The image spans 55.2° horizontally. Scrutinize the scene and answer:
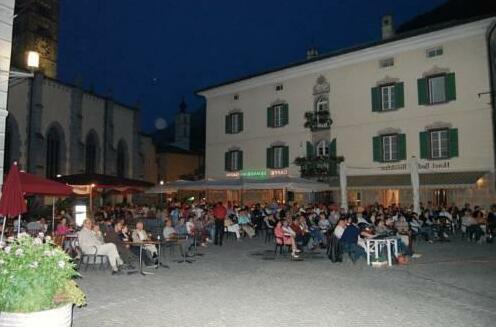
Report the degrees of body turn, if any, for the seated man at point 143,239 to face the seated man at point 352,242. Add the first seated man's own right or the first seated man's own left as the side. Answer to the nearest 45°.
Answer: approximately 45° to the first seated man's own left

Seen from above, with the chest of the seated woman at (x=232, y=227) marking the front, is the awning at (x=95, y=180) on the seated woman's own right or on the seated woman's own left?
on the seated woman's own right

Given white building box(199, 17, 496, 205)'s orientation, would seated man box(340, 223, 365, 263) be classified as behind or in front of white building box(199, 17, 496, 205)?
in front

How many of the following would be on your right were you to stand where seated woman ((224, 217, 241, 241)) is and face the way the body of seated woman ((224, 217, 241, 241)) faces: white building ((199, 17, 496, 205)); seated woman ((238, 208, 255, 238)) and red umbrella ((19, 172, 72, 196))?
1

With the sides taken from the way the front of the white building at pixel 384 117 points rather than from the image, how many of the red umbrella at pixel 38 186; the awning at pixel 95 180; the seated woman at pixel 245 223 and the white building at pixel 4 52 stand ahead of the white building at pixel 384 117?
4

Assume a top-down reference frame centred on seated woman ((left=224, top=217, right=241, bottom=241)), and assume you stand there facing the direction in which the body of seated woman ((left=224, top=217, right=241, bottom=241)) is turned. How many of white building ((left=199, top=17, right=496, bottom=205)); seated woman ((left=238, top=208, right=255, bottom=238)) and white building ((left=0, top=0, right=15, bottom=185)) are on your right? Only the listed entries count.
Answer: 1

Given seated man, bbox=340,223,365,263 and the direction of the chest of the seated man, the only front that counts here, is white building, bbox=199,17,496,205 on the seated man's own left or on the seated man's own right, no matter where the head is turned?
on the seated man's own left

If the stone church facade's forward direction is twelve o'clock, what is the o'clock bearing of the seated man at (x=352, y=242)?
The seated man is roughly at 1 o'clock from the stone church facade.

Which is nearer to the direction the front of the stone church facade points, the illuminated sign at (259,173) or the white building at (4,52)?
the illuminated sign
